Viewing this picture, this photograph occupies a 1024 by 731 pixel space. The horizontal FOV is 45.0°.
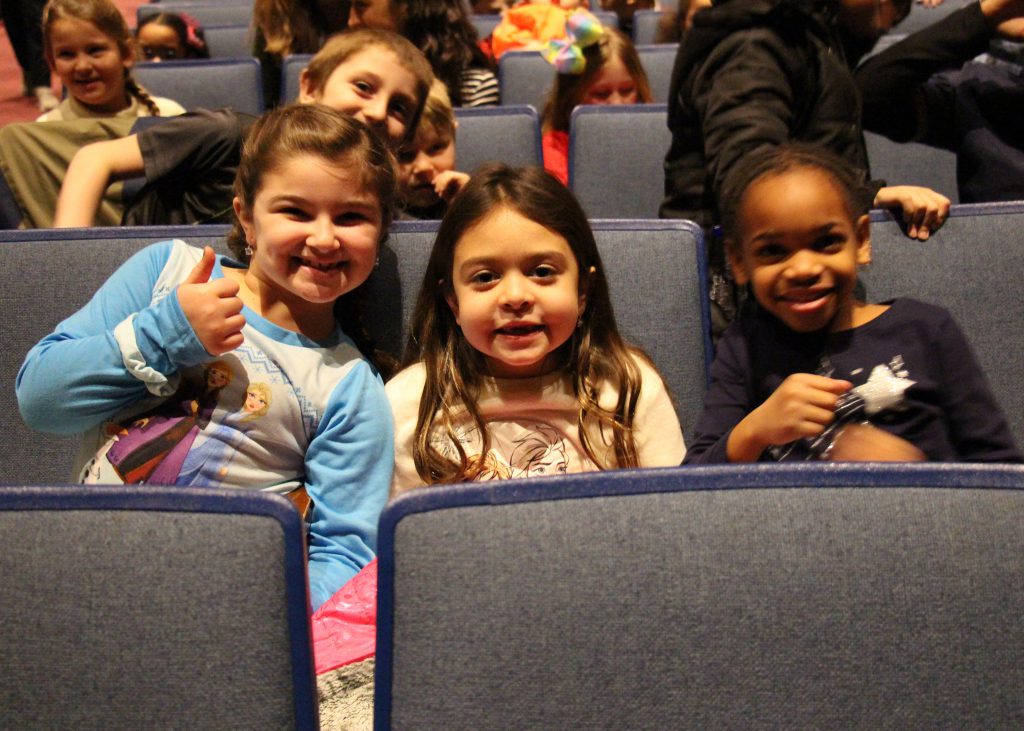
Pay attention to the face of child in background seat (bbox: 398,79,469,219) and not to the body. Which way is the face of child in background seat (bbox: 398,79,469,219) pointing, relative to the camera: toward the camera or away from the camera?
toward the camera

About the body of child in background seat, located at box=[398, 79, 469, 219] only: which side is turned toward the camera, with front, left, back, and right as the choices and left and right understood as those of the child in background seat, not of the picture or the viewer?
front

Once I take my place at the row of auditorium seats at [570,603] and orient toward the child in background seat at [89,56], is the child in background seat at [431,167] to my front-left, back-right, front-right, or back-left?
front-right

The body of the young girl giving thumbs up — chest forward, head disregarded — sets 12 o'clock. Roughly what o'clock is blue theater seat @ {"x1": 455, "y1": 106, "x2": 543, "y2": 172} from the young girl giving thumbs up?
The blue theater seat is roughly at 7 o'clock from the young girl giving thumbs up.

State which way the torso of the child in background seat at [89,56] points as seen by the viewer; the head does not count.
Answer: toward the camera

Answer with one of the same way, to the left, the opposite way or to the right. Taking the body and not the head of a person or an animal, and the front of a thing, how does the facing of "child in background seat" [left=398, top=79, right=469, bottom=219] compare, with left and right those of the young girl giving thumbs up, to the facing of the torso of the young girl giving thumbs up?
the same way

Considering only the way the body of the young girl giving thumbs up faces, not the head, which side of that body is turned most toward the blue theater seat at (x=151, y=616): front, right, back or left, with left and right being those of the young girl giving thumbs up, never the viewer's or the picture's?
front

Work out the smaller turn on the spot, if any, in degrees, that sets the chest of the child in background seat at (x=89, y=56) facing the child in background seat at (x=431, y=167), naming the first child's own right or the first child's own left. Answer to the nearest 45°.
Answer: approximately 45° to the first child's own left

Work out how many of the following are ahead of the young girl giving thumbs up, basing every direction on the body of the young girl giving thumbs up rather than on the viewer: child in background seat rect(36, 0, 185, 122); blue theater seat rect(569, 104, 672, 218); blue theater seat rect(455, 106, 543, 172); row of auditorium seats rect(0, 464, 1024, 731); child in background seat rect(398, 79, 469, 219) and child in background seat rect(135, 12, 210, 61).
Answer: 1

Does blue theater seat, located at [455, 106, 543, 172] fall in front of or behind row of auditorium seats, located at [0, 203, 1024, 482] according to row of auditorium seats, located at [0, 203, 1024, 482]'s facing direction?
behind

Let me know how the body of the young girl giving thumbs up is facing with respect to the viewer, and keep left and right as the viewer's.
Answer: facing the viewer

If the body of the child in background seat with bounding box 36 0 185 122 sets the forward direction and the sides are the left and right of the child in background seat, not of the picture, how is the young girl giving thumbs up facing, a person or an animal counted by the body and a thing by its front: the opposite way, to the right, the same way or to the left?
the same way

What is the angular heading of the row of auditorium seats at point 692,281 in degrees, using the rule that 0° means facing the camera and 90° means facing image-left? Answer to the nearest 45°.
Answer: approximately 0°

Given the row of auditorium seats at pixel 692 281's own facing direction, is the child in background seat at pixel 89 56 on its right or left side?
on its right
